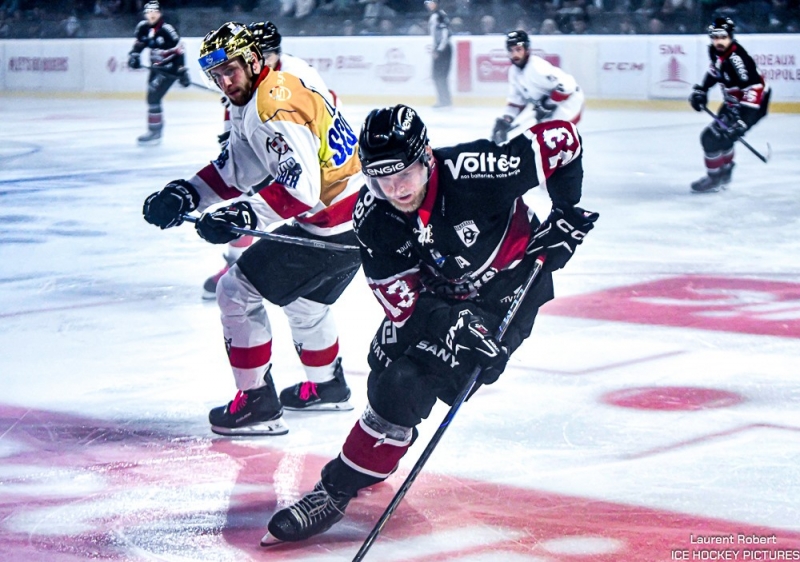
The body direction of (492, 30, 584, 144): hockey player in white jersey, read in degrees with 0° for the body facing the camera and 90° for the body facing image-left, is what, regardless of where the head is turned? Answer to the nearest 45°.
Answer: approximately 45°

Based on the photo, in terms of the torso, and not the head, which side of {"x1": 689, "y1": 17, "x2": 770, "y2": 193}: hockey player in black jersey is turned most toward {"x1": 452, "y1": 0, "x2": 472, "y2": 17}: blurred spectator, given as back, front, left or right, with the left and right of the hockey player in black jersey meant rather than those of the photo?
right

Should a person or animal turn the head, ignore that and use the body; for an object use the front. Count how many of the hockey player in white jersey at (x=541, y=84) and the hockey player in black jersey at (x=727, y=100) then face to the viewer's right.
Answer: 0

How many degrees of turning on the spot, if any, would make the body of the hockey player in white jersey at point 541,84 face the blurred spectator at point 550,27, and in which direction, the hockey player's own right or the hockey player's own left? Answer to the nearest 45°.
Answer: approximately 135° to the hockey player's own right

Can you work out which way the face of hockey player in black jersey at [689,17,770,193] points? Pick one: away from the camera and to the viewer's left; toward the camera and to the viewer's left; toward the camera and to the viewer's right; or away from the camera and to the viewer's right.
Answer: toward the camera and to the viewer's left

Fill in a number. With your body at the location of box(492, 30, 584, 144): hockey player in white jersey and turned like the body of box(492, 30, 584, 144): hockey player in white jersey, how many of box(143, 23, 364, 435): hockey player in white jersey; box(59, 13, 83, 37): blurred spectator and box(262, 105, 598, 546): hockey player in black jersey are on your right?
1

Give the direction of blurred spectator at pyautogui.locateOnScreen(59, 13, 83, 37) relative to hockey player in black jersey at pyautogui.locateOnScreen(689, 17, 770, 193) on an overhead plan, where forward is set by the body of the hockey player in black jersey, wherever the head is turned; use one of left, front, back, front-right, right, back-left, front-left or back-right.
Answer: right

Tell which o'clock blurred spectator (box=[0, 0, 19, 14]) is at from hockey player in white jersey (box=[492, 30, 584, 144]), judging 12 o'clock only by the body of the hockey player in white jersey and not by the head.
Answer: The blurred spectator is roughly at 3 o'clock from the hockey player in white jersey.

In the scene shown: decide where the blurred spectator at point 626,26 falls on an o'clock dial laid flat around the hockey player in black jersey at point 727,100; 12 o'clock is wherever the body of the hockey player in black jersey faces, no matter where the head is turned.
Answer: The blurred spectator is roughly at 4 o'clock from the hockey player in black jersey.

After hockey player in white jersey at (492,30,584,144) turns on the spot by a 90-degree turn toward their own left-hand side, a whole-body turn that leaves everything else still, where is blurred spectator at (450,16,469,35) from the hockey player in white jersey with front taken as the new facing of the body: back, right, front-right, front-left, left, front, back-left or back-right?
back-left

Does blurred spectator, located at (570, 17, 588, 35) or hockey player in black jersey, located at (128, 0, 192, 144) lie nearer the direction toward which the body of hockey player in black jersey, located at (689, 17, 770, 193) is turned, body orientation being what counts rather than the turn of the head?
the hockey player in black jersey

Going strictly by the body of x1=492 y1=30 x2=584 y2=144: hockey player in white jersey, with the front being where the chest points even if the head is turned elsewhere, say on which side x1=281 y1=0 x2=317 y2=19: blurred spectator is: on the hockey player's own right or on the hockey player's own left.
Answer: on the hockey player's own right

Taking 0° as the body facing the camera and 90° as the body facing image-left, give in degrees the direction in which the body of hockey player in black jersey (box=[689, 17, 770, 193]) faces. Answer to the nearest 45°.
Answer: approximately 45°

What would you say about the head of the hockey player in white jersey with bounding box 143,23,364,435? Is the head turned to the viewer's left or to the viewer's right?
to the viewer's left
